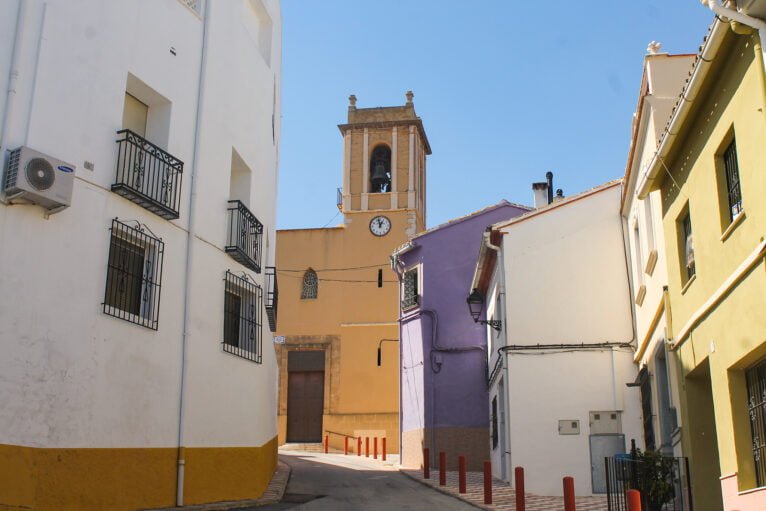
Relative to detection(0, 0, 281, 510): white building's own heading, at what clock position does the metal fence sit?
The metal fence is roughly at 11 o'clock from the white building.

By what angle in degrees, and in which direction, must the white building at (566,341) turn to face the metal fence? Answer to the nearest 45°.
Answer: approximately 90° to its left

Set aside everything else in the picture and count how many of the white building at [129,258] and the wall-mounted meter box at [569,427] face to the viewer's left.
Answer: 0

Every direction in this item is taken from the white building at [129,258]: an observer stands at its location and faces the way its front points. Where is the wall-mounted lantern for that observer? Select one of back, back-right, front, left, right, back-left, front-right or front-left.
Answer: left

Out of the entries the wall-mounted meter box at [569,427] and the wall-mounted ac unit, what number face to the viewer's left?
0

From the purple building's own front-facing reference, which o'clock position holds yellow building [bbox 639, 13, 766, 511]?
The yellow building is roughly at 10 o'clock from the purple building.

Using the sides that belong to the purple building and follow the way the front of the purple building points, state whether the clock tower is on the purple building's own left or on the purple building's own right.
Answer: on the purple building's own right

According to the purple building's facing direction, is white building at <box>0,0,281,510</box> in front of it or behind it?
in front
